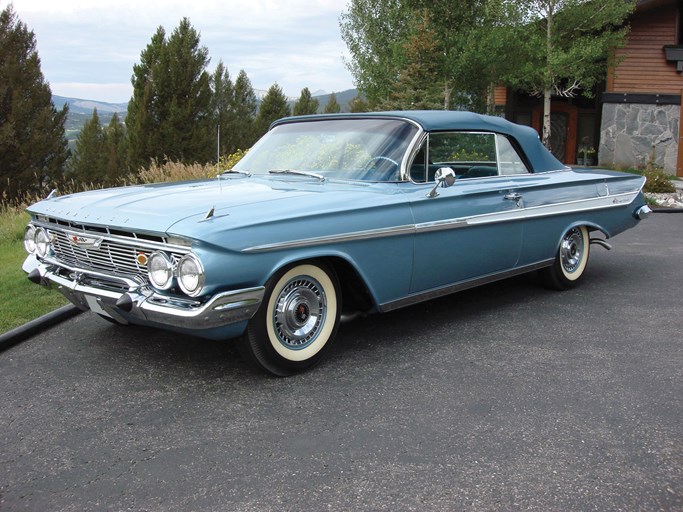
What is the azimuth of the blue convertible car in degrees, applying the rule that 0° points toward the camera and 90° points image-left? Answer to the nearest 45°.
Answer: approximately 45°

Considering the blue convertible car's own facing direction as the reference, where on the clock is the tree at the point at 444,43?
The tree is roughly at 5 o'clock from the blue convertible car.

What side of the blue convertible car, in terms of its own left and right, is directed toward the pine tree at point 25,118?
right

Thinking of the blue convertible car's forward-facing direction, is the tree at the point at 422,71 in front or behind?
behind

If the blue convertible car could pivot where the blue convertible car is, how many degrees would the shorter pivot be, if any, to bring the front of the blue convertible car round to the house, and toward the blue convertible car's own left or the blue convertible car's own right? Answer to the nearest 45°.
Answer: approximately 180°

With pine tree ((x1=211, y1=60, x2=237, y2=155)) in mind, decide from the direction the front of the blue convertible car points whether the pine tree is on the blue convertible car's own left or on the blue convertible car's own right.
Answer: on the blue convertible car's own right

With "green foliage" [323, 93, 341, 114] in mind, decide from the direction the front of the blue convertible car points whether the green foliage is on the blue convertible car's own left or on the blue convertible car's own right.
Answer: on the blue convertible car's own right

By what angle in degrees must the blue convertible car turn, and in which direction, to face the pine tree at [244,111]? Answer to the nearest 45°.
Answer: approximately 135° to its right

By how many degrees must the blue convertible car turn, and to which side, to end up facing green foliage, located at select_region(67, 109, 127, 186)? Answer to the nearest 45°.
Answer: approximately 135° to its right

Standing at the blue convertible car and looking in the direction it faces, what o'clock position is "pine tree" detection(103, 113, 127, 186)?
The pine tree is roughly at 4 o'clock from the blue convertible car.
